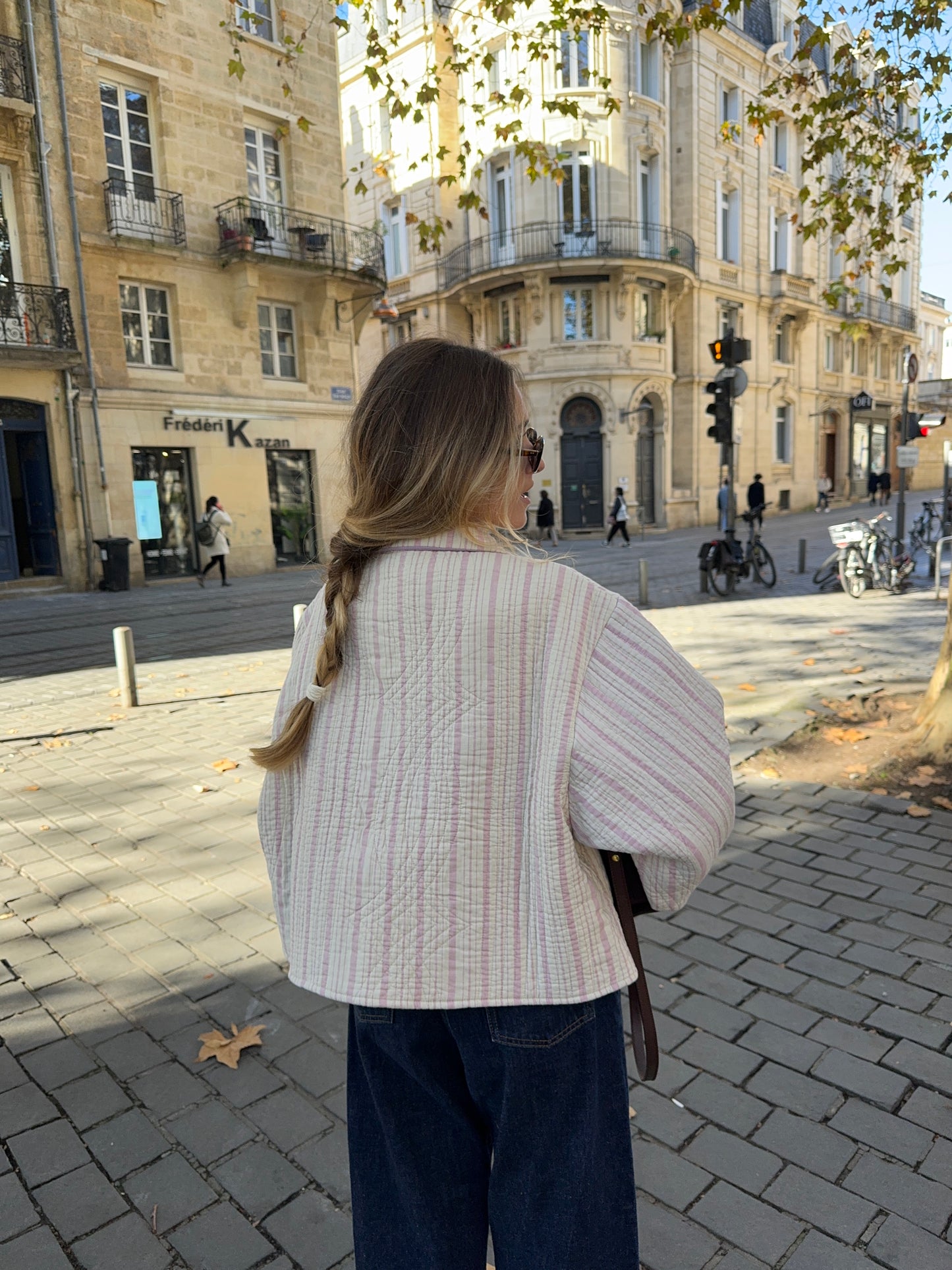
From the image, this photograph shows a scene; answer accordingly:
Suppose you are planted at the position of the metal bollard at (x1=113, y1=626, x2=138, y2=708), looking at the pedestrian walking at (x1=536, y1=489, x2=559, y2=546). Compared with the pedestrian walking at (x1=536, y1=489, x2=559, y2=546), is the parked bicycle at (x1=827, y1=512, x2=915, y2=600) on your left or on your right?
right

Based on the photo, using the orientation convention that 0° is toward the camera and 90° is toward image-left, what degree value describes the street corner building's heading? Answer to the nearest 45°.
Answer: approximately 0°

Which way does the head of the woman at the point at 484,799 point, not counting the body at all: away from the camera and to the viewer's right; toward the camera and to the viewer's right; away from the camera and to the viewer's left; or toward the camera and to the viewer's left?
away from the camera and to the viewer's right

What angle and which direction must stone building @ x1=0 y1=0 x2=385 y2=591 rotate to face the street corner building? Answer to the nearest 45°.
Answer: approximately 90° to its left

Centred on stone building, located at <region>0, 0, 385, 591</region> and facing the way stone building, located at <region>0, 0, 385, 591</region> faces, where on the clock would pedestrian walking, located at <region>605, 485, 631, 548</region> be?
The pedestrian walking is roughly at 10 o'clock from the stone building.
